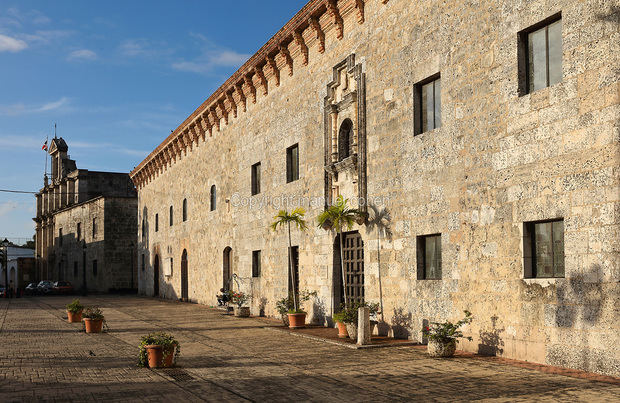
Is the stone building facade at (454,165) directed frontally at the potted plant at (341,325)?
no

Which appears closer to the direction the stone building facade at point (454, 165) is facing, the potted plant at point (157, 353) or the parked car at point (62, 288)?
the potted plant

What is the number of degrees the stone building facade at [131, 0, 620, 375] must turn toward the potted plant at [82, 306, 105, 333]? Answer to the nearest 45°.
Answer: approximately 90° to its right

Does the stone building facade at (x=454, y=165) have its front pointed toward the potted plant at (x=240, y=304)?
no

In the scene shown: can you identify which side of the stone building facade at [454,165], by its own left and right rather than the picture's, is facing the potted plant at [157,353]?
front

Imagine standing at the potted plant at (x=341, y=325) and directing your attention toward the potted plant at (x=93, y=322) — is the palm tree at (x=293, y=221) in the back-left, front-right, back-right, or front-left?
front-right

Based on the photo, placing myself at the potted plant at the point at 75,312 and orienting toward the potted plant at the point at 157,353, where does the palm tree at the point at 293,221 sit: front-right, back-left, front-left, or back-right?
front-left

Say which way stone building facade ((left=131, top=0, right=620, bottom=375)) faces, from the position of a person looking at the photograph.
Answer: facing the viewer and to the left of the viewer

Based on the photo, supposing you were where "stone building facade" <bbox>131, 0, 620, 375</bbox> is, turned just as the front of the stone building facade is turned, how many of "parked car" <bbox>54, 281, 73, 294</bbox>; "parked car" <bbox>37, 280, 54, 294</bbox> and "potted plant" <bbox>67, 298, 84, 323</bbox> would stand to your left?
0
